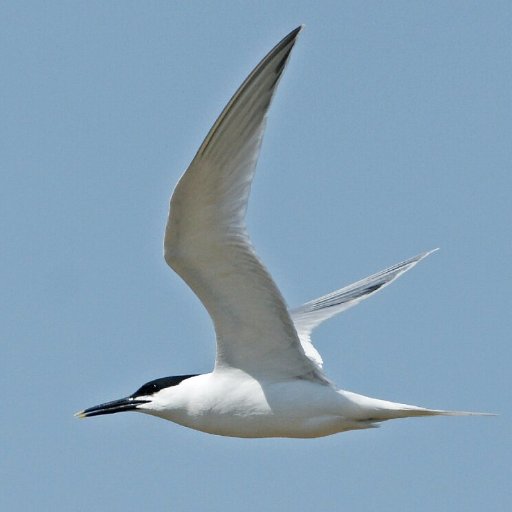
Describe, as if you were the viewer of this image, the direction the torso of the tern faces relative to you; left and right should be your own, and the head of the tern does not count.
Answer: facing to the left of the viewer
